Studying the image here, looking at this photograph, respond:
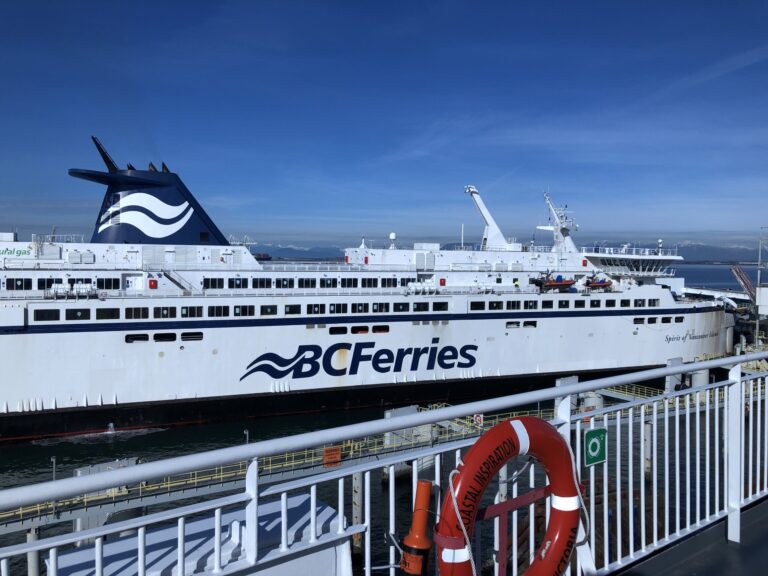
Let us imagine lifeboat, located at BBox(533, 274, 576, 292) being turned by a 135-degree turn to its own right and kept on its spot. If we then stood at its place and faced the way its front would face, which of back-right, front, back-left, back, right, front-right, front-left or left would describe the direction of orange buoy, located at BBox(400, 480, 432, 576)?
front-left

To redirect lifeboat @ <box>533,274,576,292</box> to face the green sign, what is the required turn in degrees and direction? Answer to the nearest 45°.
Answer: approximately 90° to its right

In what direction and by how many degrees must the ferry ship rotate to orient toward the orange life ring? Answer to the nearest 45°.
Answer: approximately 90° to its right

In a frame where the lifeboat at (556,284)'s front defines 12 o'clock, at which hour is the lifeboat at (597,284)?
the lifeboat at (597,284) is roughly at 11 o'clock from the lifeboat at (556,284).

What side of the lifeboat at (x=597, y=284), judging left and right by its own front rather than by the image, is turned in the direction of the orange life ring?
right

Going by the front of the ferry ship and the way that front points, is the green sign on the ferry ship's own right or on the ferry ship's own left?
on the ferry ship's own right

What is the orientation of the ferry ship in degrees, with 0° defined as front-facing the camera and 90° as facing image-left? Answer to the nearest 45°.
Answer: approximately 270°

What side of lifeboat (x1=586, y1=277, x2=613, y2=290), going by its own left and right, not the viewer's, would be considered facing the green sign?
right

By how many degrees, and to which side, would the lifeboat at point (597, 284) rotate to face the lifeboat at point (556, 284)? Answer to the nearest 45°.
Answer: approximately 135° to its right

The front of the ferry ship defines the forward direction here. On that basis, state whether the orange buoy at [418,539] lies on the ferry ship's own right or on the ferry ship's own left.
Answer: on the ferry ship's own right

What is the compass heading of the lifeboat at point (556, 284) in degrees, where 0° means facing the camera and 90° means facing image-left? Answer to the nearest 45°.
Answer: approximately 270°

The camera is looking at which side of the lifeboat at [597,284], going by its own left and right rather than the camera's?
right

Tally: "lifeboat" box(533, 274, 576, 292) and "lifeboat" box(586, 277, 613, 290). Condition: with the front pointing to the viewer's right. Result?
2
